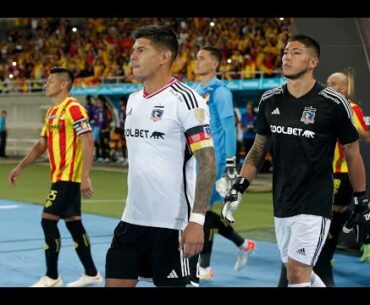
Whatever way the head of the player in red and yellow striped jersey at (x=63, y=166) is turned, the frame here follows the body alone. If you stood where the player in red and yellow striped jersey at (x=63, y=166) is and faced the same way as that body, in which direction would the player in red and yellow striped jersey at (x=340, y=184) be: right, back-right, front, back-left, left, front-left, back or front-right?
back-left

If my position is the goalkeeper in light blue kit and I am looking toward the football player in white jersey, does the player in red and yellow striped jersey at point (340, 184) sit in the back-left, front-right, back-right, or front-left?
back-left

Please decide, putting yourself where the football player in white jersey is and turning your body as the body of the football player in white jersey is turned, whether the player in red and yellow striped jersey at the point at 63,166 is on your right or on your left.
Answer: on your right

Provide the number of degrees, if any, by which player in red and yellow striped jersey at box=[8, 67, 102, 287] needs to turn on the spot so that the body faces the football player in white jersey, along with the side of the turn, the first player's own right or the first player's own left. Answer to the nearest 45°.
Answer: approximately 45° to the first player's own left

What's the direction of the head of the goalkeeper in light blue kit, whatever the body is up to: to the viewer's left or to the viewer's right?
to the viewer's left

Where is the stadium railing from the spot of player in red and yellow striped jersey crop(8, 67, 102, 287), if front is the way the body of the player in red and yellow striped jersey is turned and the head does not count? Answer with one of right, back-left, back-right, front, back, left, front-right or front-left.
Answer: back-right

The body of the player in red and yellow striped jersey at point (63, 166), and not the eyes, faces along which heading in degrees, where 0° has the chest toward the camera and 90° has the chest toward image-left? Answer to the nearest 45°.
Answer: approximately 45°
